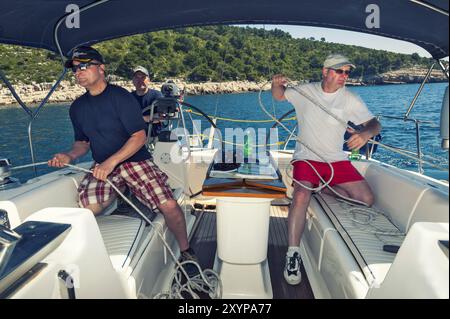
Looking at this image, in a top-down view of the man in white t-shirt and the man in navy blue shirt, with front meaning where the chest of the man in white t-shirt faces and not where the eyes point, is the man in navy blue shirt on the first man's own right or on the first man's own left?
on the first man's own right

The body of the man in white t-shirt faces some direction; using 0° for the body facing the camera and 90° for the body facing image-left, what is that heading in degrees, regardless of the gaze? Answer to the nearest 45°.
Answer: approximately 0°
